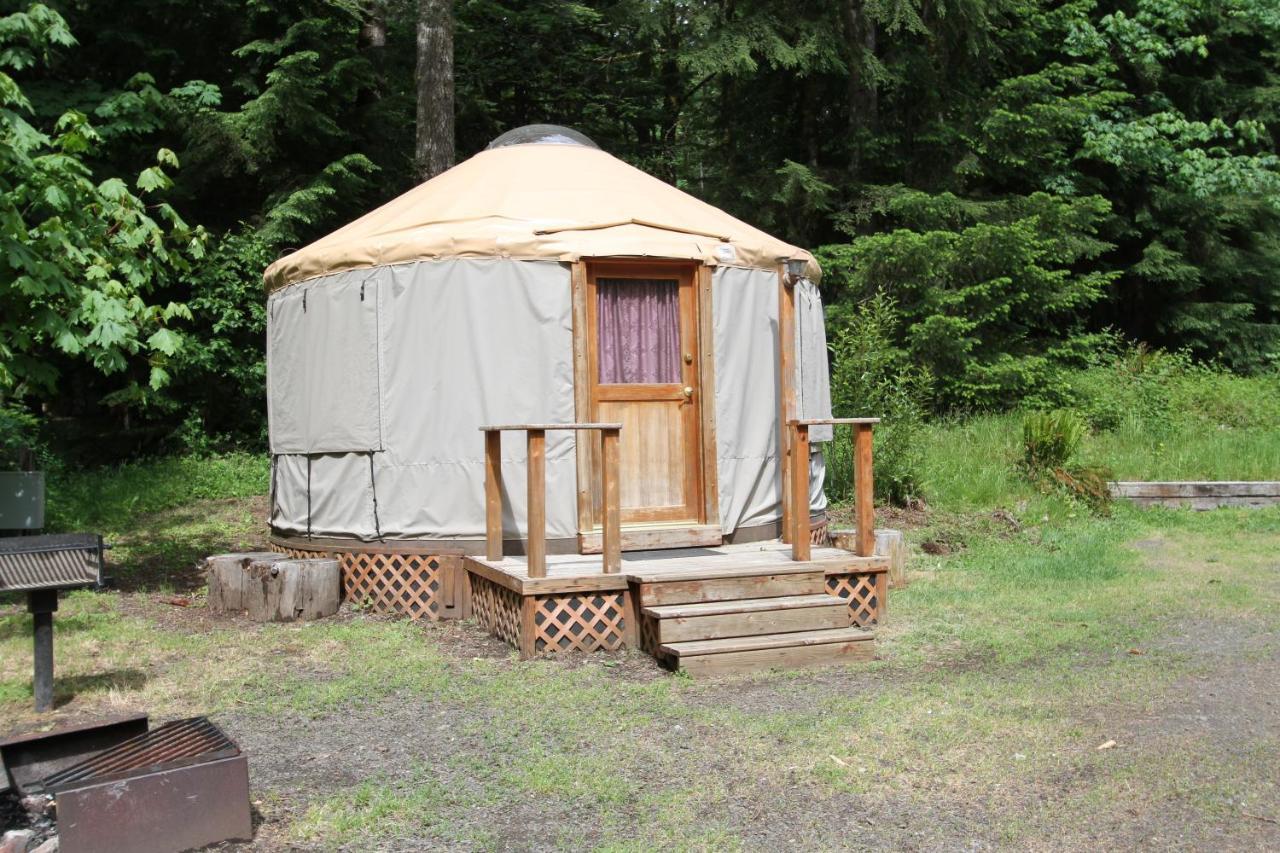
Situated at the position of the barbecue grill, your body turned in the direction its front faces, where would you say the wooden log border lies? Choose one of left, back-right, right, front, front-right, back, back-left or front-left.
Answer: left

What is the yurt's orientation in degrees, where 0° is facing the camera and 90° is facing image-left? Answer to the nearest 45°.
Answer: approximately 0°

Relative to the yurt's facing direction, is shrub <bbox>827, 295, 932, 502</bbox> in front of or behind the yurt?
behind

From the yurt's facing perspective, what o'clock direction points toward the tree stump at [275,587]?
The tree stump is roughly at 3 o'clock from the yurt.

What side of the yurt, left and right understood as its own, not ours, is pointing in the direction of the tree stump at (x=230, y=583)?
right

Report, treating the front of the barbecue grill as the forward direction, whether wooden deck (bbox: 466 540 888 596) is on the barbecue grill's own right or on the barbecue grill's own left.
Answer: on the barbecue grill's own left

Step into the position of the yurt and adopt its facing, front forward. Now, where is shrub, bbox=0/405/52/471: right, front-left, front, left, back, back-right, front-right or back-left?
back-right

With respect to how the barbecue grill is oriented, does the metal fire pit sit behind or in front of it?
in front

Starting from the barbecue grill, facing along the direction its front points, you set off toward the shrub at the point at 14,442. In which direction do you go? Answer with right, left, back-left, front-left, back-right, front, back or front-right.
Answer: back

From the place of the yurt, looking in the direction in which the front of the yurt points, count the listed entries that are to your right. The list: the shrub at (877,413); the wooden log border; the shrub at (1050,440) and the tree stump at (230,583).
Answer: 1

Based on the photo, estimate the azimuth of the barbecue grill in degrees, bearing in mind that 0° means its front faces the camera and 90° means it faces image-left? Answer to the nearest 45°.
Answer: approximately 0°

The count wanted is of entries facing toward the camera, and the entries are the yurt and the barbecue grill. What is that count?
2
